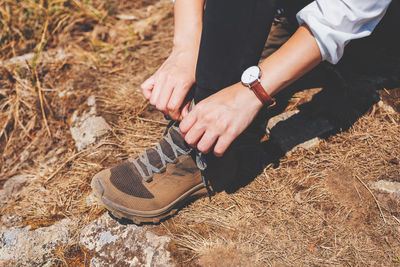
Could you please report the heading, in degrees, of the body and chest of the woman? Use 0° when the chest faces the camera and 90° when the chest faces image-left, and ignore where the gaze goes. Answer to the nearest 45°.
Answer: approximately 45°
